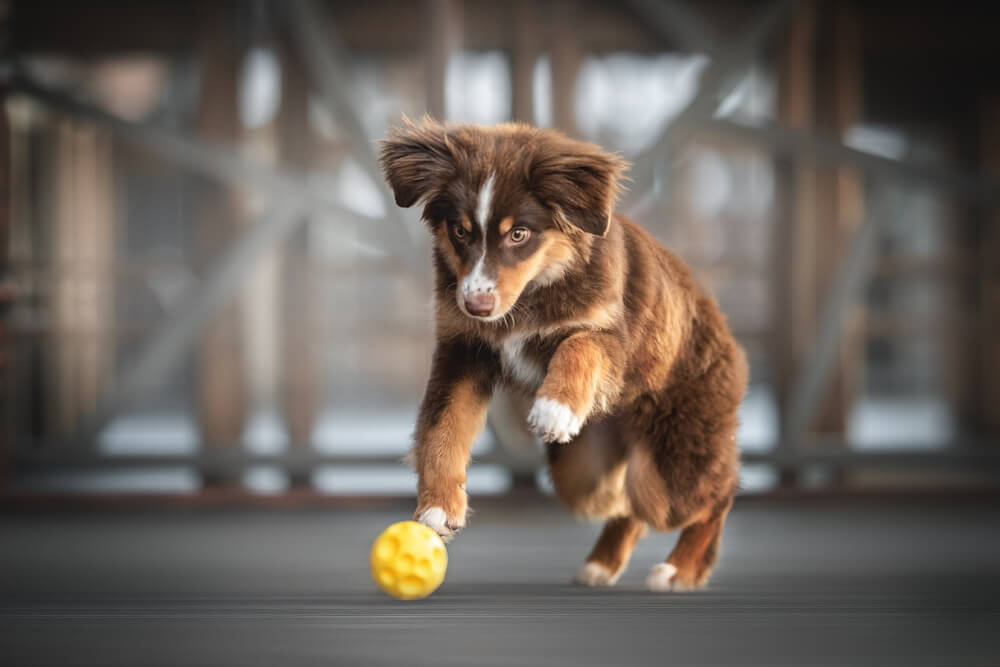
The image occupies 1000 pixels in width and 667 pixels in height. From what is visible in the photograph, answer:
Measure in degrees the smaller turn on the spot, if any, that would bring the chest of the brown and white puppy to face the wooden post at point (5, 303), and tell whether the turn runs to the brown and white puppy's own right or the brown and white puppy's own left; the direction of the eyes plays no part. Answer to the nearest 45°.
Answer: approximately 90° to the brown and white puppy's own right

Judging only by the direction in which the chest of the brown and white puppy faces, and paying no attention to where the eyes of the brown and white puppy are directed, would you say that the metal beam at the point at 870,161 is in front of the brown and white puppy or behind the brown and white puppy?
behind

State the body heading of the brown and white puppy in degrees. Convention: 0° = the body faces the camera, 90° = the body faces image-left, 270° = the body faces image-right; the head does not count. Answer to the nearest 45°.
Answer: approximately 45°

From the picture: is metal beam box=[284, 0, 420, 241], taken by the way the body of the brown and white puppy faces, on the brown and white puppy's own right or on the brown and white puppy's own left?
on the brown and white puppy's own right

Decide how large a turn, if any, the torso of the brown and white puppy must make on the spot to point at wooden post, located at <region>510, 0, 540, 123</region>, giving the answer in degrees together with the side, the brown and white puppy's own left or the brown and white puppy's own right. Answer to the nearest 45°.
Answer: approximately 135° to the brown and white puppy's own right
